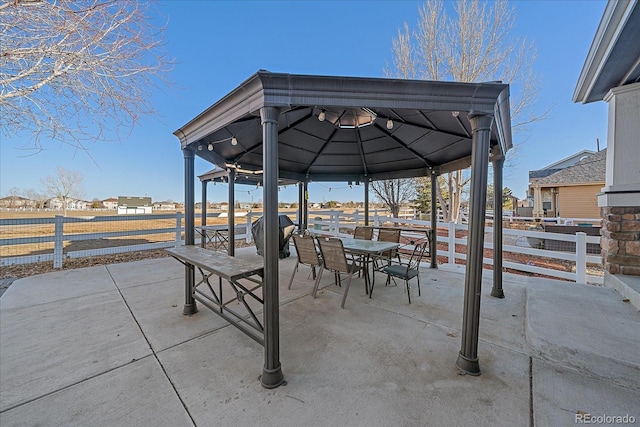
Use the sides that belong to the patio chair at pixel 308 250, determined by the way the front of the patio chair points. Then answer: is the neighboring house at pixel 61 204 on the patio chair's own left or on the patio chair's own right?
on the patio chair's own left

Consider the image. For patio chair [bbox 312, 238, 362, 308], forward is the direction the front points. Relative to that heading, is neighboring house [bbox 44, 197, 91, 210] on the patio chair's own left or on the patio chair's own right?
on the patio chair's own left

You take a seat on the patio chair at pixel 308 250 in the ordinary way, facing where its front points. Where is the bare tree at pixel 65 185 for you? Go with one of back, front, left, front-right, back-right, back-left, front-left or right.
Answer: left

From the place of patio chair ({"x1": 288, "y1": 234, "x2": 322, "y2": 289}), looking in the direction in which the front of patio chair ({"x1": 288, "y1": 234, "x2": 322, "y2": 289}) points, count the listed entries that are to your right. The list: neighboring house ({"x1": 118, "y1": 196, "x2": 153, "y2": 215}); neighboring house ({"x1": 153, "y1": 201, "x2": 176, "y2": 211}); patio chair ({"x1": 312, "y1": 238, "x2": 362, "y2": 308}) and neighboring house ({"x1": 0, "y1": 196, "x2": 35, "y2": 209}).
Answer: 1

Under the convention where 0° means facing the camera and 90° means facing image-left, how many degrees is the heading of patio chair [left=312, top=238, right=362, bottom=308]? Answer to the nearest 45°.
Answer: approximately 225°

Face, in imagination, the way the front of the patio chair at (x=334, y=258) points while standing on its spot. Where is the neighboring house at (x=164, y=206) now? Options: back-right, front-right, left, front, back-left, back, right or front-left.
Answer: left

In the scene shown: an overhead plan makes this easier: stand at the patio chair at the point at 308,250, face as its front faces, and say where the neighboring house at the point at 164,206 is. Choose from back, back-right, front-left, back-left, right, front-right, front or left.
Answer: left

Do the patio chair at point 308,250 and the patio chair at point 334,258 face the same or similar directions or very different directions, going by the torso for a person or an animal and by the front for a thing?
same or similar directions

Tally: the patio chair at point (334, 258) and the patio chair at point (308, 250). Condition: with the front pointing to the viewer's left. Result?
0

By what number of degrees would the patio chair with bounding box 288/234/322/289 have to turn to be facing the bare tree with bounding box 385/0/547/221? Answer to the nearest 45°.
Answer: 0° — it already faces it

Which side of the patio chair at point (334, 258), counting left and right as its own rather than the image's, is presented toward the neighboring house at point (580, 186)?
front

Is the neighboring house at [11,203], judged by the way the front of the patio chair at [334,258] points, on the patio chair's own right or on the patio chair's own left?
on the patio chair's own left

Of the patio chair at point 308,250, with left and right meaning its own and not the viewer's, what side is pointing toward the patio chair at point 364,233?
front

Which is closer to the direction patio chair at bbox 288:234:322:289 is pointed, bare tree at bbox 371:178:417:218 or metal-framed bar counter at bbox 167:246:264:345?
the bare tree

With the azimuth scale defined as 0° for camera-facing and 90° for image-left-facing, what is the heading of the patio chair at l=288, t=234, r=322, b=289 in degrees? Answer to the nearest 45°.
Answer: approximately 225°

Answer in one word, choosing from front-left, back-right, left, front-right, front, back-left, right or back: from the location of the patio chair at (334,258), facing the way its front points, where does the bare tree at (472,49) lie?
front
